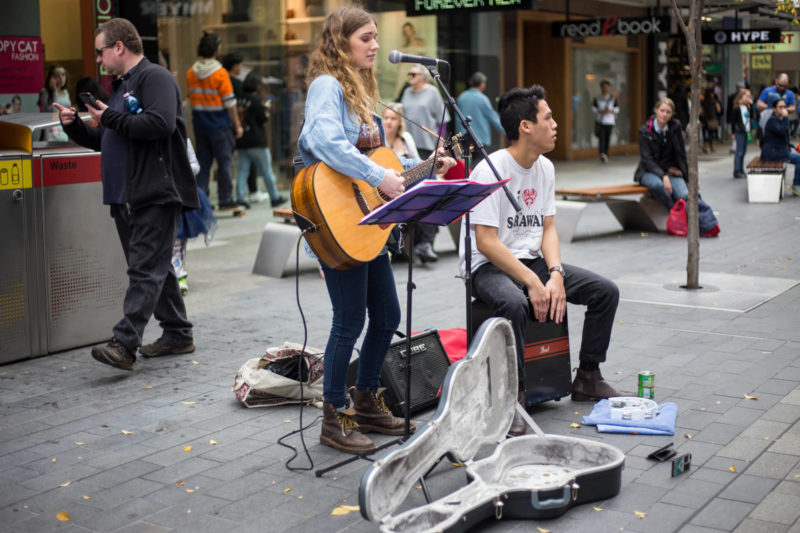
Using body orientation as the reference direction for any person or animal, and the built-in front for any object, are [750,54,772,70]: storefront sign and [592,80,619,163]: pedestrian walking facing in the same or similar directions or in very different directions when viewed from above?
same or similar directions

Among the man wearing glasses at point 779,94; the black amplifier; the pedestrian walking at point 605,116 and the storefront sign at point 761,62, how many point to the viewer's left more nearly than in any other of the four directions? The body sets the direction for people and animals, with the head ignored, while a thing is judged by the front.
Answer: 0

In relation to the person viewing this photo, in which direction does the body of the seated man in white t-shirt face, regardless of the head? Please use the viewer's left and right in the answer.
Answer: facing the viewer and to the right of the viewer

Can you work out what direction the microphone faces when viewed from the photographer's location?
facing to the left of the viewer

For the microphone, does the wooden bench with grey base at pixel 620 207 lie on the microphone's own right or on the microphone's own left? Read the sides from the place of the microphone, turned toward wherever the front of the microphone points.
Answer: on the microphone's own right

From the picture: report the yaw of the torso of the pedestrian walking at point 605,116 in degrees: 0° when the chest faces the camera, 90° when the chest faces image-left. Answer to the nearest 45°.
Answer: approximately 0°

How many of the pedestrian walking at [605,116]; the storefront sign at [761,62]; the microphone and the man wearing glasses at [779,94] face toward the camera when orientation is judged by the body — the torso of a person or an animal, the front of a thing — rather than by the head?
3

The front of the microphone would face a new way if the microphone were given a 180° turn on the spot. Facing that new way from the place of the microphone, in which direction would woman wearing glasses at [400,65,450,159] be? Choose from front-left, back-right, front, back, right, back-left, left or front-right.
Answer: left

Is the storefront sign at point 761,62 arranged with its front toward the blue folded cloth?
yes

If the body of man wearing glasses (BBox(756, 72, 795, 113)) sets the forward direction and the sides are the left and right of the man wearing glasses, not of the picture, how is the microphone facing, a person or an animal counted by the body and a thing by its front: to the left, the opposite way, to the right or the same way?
to the right

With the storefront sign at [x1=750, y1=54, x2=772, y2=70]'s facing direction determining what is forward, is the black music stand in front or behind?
in front

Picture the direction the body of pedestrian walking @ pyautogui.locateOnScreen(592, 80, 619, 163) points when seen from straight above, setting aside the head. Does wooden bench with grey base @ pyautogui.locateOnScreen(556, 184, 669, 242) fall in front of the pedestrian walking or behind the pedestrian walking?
in front

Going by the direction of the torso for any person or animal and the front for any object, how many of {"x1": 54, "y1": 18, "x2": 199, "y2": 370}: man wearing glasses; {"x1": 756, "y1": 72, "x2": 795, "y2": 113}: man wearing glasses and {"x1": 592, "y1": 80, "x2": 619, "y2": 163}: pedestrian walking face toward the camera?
2

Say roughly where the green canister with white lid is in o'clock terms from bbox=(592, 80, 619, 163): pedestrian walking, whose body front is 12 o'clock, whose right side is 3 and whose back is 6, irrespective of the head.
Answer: The green canister with white lid is roughly at 12 o'clock from the pedestrian walking.

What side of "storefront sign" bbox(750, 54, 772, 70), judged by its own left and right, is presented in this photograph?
front
